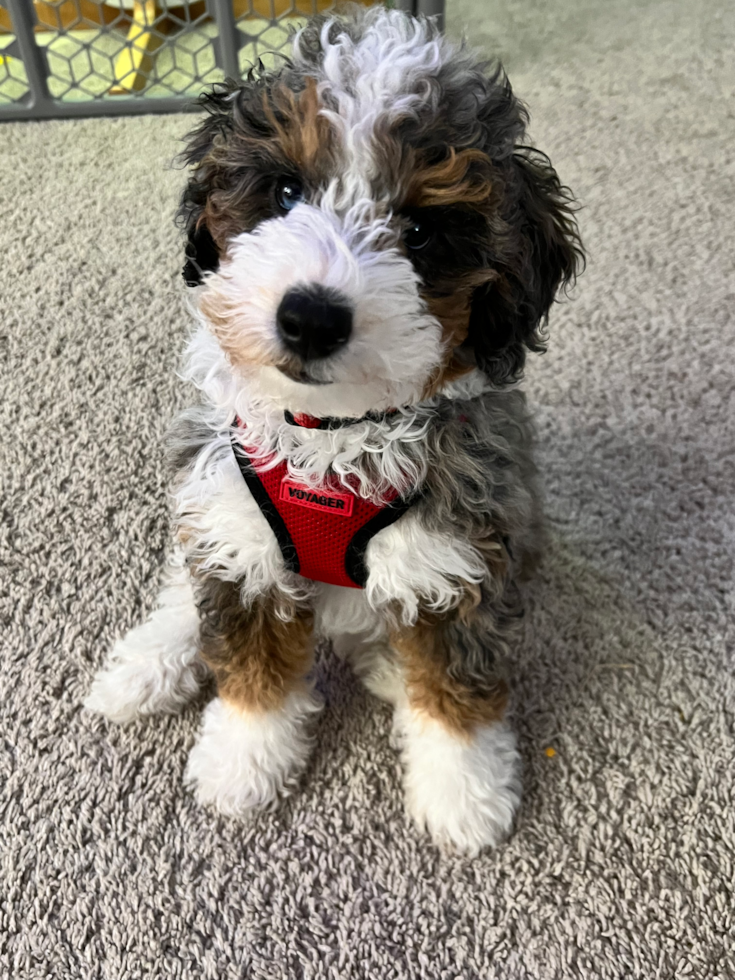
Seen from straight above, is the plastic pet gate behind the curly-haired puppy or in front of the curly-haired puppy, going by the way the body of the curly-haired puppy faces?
behind

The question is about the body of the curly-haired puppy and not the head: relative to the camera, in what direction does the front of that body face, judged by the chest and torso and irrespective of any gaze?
toward the camera
